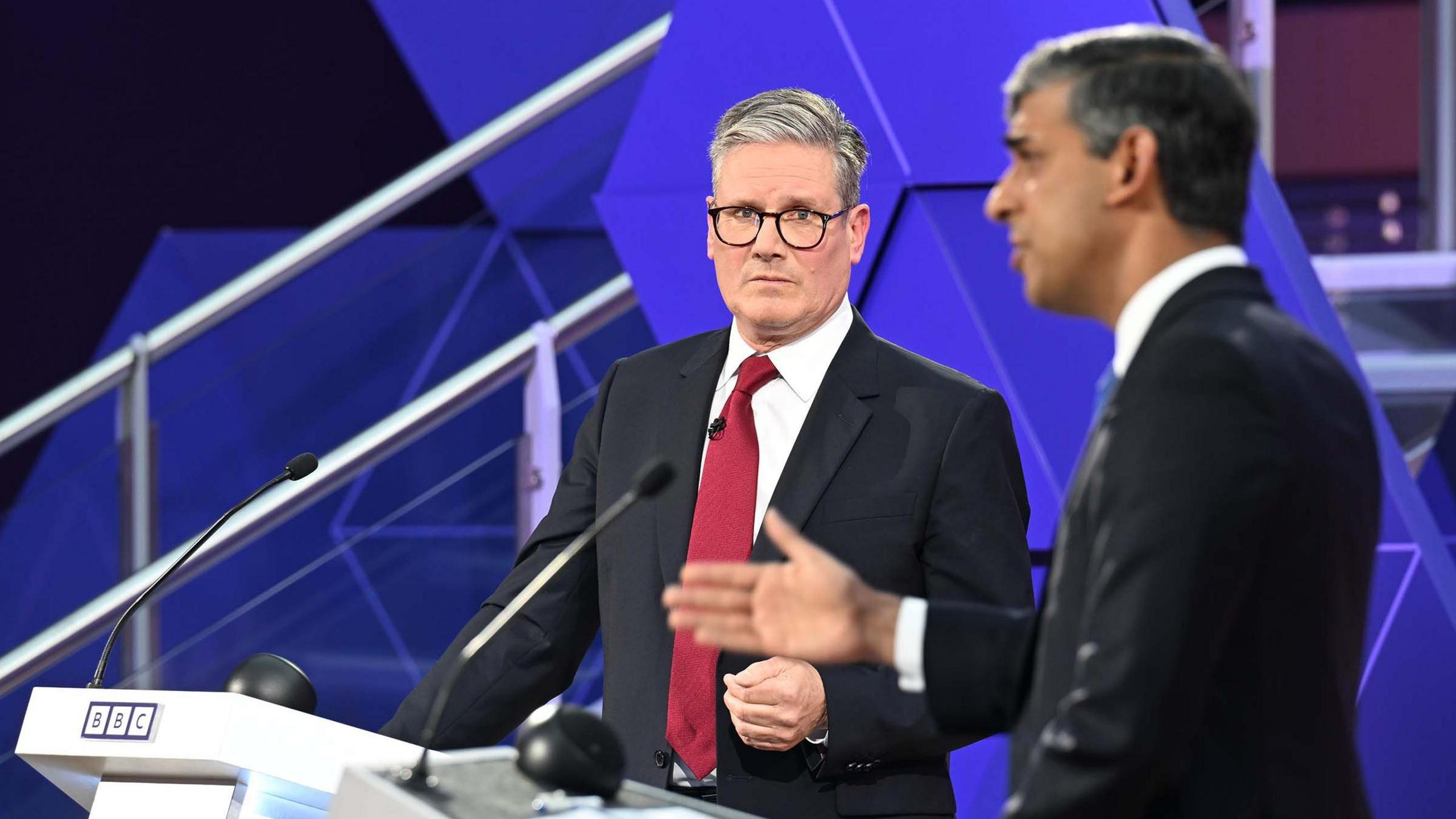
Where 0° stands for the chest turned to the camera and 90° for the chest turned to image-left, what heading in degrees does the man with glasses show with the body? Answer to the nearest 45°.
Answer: approximately 45°

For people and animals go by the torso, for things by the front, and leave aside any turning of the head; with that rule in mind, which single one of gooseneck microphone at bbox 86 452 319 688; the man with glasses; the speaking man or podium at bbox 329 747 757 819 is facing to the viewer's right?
the gooseneck microphone

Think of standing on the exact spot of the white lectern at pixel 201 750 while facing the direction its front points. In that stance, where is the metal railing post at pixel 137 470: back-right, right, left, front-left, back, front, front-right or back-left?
back-right

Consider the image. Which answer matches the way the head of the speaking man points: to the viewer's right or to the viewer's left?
to the viewer's left

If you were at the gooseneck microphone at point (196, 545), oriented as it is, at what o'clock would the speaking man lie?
The speaking man is roughly at 2 o'clock from the gooseneck microphone.

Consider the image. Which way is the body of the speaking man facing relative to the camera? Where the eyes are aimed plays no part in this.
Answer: to the viewer's left

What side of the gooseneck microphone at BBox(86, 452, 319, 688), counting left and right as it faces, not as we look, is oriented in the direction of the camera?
right
